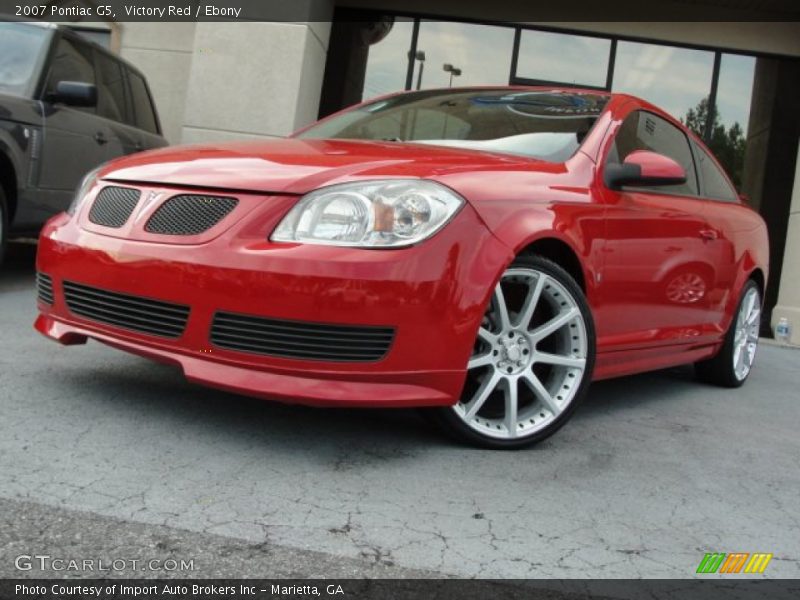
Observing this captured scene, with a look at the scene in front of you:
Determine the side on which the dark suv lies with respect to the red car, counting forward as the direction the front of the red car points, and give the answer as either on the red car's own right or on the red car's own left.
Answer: on the red car's own right

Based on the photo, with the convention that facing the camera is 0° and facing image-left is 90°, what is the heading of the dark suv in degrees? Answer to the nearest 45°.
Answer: approximately 45°

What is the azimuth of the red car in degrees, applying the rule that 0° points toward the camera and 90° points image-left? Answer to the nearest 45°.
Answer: approximately 45°

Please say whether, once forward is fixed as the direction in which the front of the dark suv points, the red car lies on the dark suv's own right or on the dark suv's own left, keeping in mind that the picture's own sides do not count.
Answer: on the dark suv's own left
